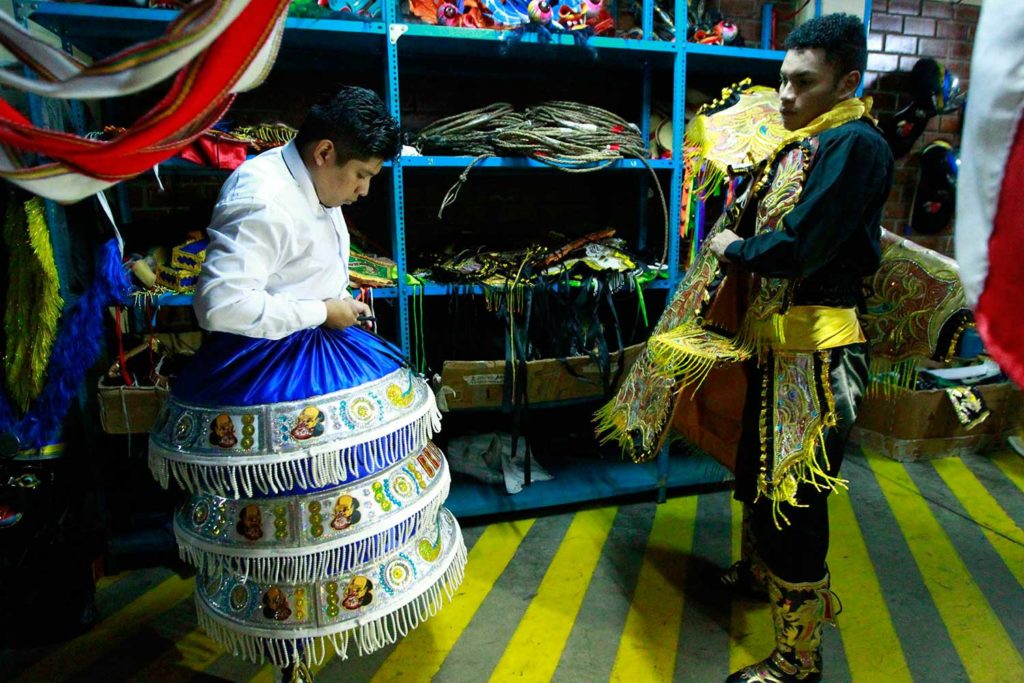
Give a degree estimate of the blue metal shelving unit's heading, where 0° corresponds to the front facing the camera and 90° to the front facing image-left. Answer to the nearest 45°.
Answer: approximately 0°

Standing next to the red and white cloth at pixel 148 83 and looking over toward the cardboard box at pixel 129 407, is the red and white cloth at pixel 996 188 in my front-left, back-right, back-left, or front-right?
back-right

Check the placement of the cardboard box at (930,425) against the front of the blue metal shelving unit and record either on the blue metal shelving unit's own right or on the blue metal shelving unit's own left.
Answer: on the blue metal shelving unit's own left

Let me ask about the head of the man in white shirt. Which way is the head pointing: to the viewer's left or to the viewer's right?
to the viewer's right

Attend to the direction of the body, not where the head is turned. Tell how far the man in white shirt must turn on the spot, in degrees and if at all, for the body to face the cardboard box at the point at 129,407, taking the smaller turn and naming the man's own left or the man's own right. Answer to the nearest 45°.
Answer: approximately 135° to the man's own left

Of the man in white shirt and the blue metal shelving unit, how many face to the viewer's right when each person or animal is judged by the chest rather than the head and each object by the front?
1

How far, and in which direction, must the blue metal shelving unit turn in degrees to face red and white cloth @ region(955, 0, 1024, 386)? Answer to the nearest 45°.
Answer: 0° — it already faces it

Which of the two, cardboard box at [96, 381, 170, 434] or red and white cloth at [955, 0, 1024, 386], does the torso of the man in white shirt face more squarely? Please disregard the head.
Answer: the red and white cloth

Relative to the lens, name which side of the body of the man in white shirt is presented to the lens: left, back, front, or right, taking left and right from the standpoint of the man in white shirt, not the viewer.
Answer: right

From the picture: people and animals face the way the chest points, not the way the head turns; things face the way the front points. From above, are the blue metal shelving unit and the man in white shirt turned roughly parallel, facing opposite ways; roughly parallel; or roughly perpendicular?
roughly perpendicular
